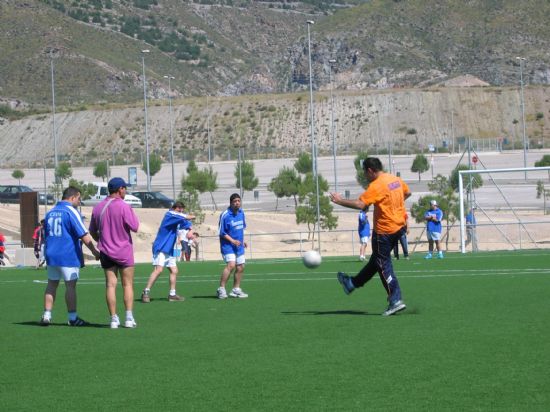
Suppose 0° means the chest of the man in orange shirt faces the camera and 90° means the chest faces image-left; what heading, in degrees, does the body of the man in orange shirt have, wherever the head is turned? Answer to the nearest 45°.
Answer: approximately 135°

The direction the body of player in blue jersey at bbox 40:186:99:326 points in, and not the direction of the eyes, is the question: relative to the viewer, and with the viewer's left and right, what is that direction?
facing away from the viewer and to the right of the viewer

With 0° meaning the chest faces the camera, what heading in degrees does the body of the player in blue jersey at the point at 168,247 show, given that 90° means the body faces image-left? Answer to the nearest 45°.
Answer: approximately 270°

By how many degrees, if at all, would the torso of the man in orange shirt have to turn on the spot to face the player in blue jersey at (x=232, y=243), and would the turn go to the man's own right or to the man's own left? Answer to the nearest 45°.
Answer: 0° — they already face them

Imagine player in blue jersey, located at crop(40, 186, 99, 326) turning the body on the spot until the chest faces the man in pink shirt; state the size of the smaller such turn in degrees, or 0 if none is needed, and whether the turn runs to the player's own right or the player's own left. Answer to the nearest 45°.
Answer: approximately 90° to the player's own right

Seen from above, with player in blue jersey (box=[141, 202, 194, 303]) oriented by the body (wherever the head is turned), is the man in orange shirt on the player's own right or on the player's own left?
on the player's own right

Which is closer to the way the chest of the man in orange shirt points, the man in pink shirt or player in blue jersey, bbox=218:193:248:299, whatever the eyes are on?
the player in blue jersey

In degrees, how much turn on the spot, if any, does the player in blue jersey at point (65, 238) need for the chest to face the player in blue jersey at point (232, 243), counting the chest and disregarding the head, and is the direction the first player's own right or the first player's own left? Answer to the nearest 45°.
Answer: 0° — they already face them

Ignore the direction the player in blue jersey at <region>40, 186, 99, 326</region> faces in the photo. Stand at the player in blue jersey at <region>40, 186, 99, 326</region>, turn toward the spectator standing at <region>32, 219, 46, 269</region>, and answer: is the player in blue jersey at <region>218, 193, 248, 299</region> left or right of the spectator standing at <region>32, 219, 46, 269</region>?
right

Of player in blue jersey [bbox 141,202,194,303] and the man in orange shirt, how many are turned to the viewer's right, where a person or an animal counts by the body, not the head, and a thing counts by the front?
1
